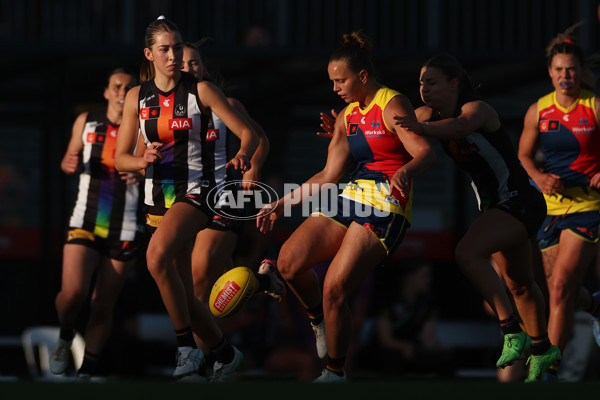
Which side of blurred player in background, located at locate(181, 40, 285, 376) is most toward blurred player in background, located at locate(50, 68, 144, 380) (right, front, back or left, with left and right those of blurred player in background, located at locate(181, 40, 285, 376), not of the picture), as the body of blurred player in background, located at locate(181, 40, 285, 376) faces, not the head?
right
